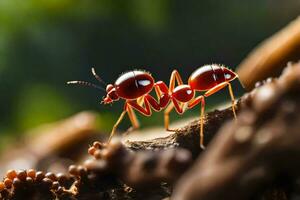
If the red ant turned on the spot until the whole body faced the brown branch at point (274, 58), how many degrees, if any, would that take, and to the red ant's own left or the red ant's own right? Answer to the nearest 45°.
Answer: approximately 135° to the red ant's own right

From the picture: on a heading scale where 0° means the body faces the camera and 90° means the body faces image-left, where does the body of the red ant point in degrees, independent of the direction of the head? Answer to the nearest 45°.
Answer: approximately 90°
